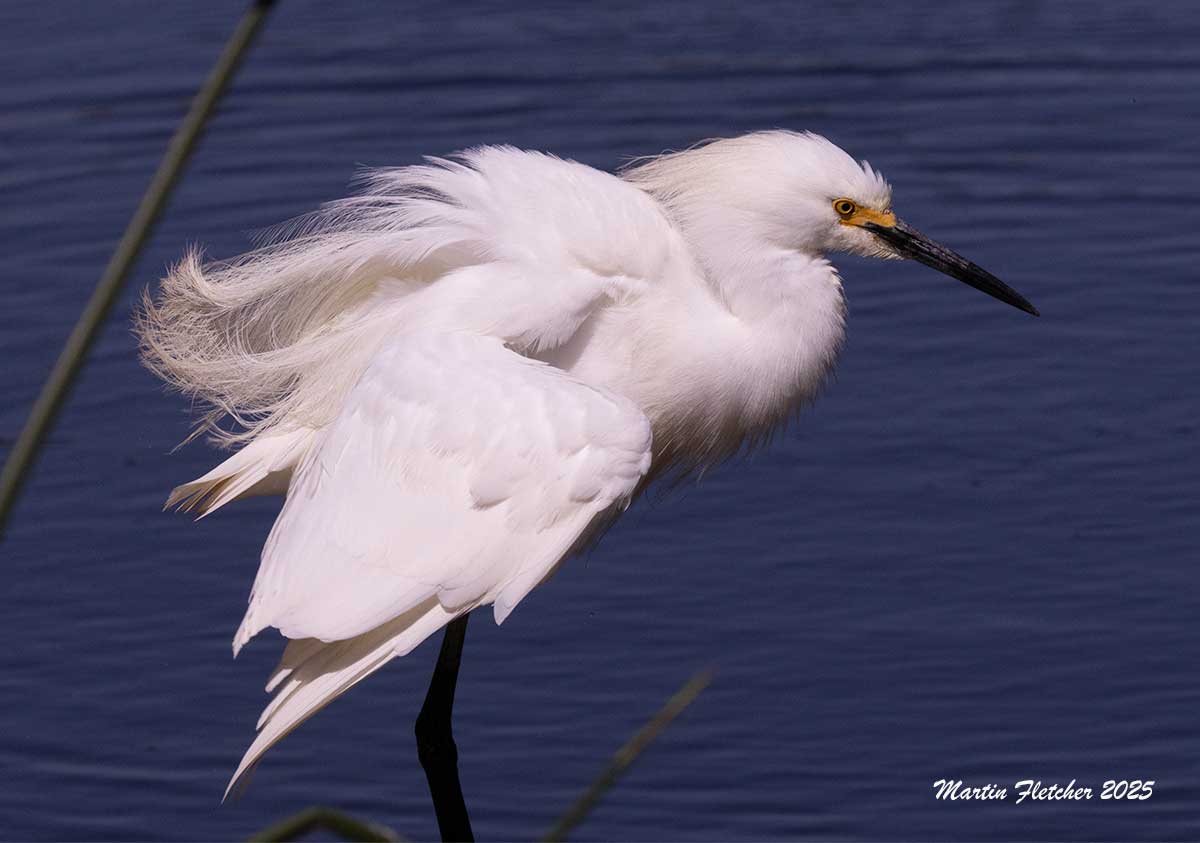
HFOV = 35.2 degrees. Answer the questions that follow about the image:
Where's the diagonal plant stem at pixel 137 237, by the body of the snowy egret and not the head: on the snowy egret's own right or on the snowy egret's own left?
on the snowy egret's own right

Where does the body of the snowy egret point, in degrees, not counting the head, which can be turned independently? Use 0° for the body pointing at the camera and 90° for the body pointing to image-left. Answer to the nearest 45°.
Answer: approximately 270°
